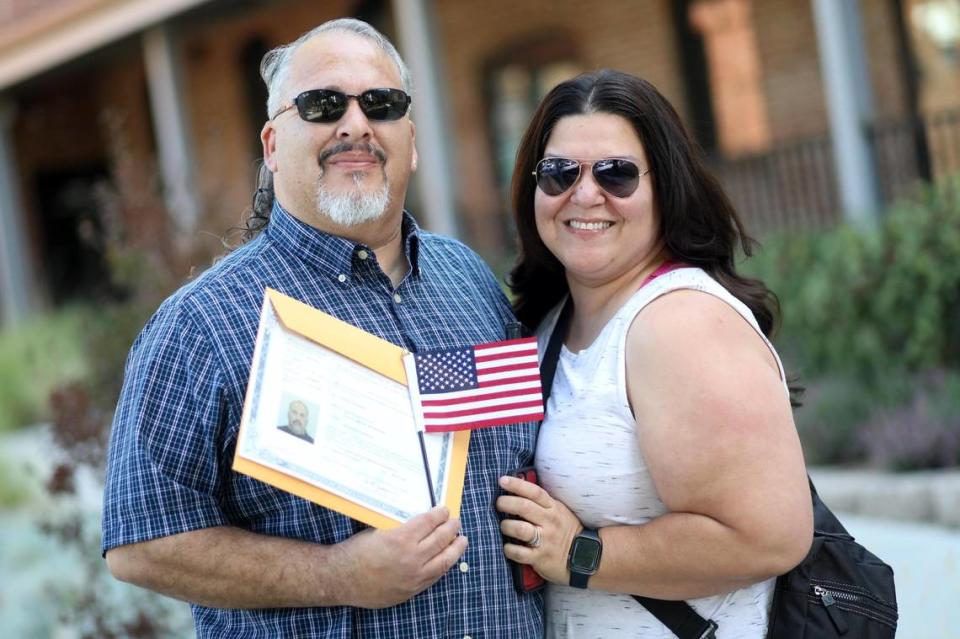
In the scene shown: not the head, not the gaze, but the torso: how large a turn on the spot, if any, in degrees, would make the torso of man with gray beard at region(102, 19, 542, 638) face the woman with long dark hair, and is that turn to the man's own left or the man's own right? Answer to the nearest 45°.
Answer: approximately 45° to the man's own left

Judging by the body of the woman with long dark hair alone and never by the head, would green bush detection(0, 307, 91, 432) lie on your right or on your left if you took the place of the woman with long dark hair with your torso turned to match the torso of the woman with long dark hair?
on your right

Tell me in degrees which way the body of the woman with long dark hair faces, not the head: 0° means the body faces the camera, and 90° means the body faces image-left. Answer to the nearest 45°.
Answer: approximately 45°

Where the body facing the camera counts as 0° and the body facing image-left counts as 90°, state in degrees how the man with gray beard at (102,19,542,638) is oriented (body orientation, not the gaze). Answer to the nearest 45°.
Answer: approximately 315°
